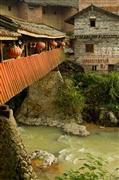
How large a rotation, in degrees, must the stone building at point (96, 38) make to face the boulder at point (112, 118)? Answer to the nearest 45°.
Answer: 0° — it already faces it

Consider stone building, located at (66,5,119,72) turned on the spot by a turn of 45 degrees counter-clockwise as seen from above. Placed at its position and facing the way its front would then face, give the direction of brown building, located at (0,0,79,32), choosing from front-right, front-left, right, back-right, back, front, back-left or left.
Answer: back

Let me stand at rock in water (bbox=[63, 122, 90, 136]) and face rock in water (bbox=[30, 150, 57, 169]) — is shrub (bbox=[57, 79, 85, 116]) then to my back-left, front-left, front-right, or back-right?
back-right

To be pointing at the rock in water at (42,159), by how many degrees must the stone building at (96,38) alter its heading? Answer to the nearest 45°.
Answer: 0° — it already faces it

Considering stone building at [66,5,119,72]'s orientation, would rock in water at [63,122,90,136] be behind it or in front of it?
in front

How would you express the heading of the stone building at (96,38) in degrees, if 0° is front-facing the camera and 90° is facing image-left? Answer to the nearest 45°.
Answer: approximately 0°
